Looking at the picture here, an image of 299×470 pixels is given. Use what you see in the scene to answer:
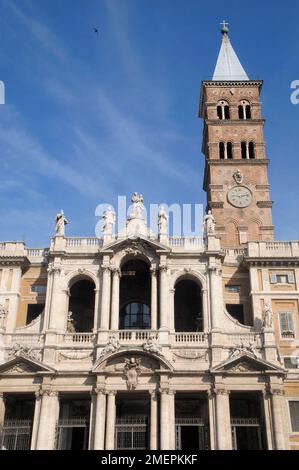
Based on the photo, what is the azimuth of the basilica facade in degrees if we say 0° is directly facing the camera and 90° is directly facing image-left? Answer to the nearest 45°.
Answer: approximately 0°
